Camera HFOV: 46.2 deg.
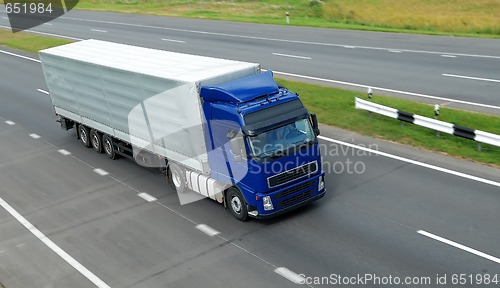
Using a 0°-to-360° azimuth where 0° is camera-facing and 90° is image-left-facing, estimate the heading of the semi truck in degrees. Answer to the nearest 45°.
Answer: approximately 315°

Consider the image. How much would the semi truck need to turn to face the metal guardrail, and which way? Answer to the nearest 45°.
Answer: approximately 90° to its left
